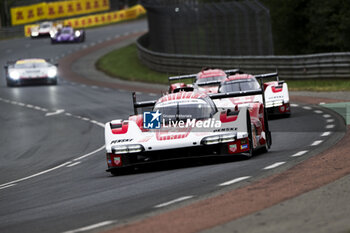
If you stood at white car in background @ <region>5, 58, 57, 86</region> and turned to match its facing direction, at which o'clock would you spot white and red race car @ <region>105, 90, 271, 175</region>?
The white and red race car is roughly at 12 o'clock from the white car in background.

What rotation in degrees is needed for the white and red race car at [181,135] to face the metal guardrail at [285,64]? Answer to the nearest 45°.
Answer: approximately 180°

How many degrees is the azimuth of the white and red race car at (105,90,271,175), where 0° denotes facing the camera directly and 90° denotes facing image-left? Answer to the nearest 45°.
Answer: approximately 0°

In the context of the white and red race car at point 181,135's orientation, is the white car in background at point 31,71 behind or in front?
behind

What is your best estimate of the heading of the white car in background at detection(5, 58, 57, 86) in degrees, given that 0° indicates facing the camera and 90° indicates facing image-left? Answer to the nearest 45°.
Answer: approximately 0°

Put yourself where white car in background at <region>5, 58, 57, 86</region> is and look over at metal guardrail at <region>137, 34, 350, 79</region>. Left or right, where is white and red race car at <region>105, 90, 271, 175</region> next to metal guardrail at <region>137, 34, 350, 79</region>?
right

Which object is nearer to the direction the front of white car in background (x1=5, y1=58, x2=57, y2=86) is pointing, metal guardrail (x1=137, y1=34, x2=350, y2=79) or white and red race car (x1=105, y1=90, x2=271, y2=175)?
the white and red race car

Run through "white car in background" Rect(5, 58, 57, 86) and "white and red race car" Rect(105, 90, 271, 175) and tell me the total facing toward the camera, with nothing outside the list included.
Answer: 2
